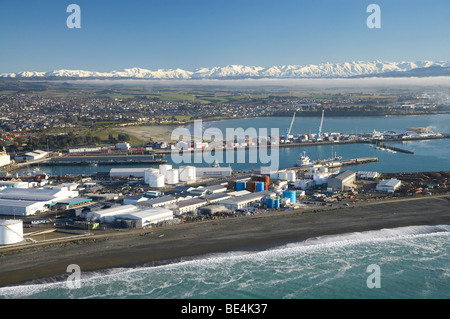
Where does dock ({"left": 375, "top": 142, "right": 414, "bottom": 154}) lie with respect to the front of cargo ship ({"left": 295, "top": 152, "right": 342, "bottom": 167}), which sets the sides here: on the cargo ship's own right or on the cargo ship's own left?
on the cargo ship's own left

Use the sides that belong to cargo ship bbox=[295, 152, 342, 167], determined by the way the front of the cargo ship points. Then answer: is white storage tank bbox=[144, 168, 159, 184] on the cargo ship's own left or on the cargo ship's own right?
on the cargo ship's own right

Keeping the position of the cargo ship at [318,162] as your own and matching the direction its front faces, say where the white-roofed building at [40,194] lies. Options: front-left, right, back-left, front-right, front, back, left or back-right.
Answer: back-right

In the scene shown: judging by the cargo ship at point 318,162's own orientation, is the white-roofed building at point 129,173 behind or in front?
behind

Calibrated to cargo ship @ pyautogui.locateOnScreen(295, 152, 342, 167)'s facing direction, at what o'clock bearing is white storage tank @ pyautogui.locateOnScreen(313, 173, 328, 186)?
The white storage tank is roughly at 3 o'clock from the cargo ship.

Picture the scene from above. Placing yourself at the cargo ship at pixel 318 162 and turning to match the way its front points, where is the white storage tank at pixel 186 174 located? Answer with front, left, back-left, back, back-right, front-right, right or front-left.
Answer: back-right

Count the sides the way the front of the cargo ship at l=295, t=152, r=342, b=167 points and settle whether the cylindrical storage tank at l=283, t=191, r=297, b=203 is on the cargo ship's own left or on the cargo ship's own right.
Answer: on the cargo ship's own right

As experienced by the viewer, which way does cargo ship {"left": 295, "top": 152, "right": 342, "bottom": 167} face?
facing to the right of the viewer

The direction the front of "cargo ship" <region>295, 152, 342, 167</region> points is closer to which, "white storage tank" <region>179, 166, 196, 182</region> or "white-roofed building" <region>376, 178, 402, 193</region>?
the white-roofed building

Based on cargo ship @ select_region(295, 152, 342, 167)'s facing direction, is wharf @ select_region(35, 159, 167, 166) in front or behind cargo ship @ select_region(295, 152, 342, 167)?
behind

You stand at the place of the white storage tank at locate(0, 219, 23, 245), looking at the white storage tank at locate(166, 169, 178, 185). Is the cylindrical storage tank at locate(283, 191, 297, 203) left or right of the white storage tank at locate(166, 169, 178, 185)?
right
